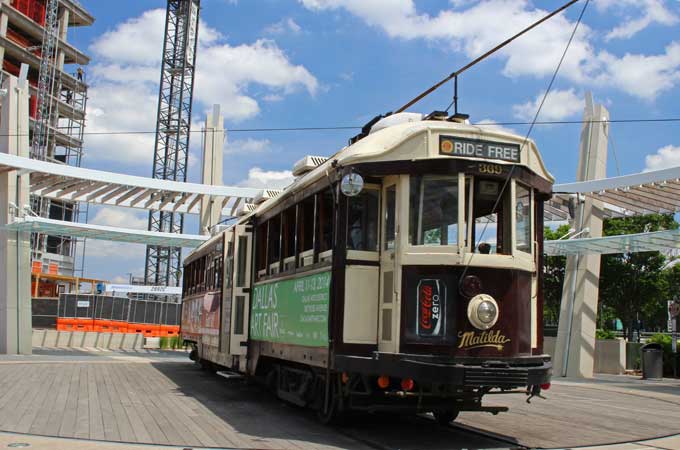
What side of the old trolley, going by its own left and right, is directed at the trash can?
left

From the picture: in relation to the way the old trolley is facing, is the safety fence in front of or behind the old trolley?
behind

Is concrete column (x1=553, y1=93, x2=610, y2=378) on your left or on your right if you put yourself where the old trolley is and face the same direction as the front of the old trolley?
on your left

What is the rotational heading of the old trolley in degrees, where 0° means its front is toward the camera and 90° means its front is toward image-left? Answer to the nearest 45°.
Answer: approximately 315°

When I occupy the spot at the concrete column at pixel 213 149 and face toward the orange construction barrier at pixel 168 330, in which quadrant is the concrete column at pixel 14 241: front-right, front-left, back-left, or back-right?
back-left

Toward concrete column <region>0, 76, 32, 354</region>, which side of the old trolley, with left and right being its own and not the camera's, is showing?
back

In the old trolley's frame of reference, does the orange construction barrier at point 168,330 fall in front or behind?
behind
